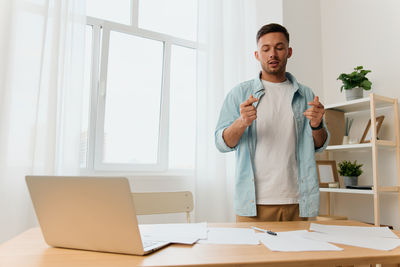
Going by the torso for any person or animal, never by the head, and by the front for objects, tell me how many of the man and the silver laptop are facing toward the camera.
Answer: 1

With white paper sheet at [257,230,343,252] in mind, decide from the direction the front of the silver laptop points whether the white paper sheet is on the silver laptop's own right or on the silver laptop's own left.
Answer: on the silver laptop's own right

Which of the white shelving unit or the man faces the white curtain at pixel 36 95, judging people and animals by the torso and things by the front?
the white shelving unit

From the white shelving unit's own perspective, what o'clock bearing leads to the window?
The window is roughly at 1 o'clock from the white shelving unit.

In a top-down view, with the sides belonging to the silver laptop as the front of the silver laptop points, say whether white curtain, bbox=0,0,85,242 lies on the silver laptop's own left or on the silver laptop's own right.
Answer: on the silver laptop's own left

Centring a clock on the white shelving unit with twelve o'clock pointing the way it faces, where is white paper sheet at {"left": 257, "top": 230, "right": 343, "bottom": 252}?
The white paper sheet is roughly at 11 o'clock from the white shelving unit.

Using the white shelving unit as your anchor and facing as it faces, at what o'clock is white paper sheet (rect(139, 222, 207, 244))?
The white paper sheet is roughly at 11 o'clock from the white shelving unit.

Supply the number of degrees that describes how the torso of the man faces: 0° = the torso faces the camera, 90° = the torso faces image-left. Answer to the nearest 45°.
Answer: approximately 0°

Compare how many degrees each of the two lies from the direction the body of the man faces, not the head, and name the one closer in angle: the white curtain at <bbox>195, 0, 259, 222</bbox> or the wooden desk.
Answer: the wooden desk

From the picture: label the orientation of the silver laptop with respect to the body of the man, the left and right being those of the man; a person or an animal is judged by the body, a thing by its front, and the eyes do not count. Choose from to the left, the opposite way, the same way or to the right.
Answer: the opposite way
